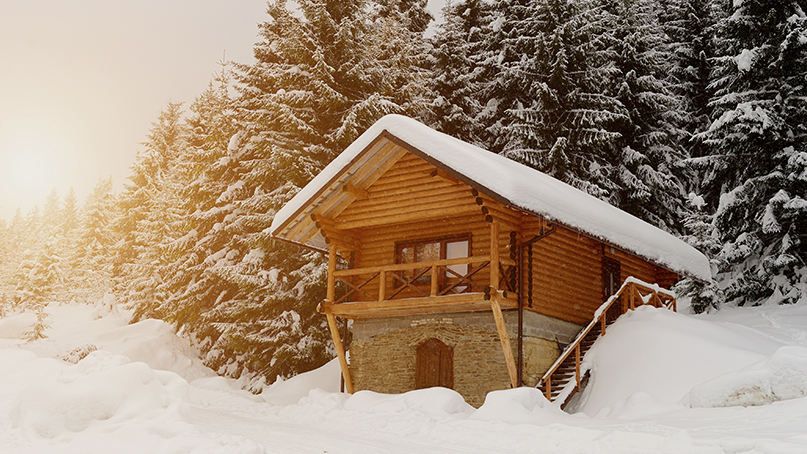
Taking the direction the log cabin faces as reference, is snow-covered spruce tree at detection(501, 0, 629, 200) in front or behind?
behind

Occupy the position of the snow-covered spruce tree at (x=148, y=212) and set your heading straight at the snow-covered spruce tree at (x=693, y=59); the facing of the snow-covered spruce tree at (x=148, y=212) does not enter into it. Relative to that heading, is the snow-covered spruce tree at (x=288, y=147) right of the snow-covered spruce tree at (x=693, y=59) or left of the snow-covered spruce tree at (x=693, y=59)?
right

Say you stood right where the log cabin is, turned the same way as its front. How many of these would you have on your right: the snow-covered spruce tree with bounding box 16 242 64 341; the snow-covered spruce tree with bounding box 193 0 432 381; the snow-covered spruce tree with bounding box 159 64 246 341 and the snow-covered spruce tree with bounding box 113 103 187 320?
4

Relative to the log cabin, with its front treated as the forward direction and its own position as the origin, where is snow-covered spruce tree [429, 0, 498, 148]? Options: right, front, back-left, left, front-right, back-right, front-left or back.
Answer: back-right

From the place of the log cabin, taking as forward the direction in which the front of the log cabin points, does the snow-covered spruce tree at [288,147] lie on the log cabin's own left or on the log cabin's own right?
on the log cabin's own right

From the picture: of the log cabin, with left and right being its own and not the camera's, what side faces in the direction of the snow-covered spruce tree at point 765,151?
back

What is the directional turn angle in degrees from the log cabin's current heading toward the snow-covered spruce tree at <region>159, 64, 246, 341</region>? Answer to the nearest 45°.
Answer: approximately 90° to its right

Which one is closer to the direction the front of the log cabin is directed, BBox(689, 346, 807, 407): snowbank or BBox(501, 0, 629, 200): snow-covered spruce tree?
the snowbank

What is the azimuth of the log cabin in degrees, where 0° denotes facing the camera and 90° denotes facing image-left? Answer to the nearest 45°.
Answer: approximately 45°

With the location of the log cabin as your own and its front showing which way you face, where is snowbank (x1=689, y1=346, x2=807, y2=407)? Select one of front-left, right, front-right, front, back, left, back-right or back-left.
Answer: left

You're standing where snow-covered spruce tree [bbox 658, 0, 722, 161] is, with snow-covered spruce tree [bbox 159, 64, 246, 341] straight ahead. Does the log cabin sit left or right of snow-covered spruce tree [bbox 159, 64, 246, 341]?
left
